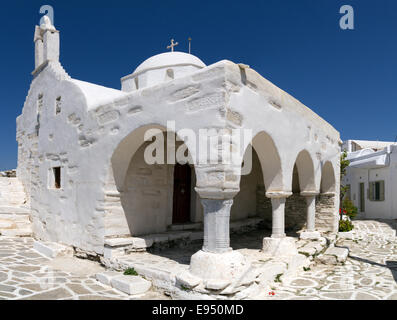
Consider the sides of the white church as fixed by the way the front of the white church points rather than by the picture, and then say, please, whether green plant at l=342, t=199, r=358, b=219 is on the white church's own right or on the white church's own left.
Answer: on the white church's own left

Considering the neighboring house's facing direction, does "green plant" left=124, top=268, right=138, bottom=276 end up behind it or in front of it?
in front

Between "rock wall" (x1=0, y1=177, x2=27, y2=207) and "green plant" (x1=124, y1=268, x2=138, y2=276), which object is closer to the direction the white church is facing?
the green plant

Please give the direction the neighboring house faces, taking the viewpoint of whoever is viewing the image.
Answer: facing the viewer and to the left of the viewer

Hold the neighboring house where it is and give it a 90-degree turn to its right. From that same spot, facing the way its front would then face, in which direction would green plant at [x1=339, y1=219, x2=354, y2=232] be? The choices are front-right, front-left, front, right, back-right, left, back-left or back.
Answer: back-left

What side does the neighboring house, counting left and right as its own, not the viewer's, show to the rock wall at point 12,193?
front

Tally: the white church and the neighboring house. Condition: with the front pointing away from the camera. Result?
0

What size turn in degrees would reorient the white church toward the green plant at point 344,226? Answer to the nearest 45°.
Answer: approximately 90° to its left
